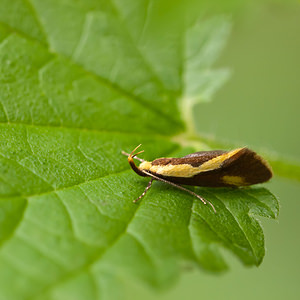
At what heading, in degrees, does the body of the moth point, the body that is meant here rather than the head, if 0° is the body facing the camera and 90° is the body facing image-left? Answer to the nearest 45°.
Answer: approximately 90°
